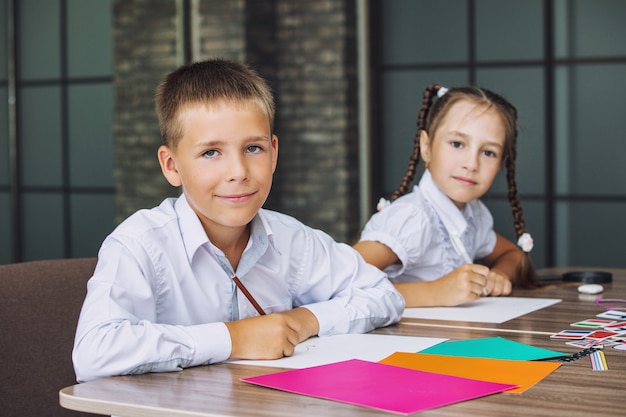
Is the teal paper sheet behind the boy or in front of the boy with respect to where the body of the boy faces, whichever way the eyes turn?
in front

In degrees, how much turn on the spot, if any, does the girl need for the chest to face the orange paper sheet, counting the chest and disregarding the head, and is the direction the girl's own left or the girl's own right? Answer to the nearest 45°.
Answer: approximately 45° to the girl's own right

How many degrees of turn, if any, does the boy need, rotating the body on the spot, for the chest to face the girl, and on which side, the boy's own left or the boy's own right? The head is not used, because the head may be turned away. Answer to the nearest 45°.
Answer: approximately 90° to the boy's own left

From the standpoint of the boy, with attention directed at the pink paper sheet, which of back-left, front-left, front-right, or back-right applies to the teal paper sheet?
front-left

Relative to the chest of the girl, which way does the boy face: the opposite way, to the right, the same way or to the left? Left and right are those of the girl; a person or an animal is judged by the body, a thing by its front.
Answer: the same way

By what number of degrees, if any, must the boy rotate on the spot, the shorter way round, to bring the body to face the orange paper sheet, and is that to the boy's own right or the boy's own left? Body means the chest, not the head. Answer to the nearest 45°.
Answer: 0° — they already face it

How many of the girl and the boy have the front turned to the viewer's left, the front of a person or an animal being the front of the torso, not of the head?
0

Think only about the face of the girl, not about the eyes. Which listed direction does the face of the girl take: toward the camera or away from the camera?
toward the camera

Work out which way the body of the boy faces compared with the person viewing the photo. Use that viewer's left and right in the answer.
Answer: facing the viewer and to the right of the viewer

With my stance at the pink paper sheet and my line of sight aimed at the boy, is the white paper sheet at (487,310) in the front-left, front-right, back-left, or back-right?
front-right

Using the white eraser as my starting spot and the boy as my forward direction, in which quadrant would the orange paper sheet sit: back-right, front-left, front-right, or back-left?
front-left

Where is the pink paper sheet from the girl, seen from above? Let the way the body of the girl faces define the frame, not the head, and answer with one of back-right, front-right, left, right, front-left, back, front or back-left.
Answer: front-right
